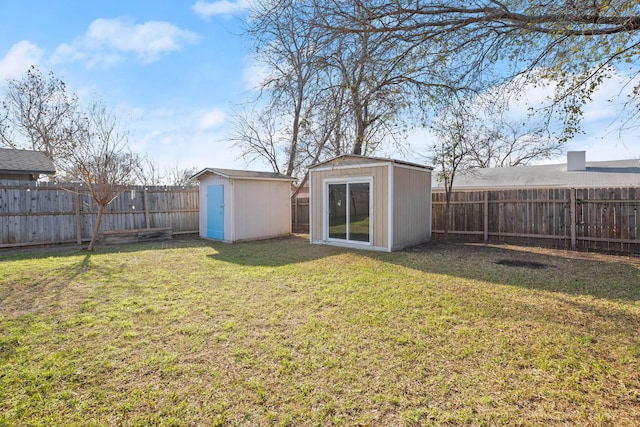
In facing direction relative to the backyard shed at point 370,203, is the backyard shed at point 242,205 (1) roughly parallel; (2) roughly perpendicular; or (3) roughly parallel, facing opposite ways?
roughly parallel

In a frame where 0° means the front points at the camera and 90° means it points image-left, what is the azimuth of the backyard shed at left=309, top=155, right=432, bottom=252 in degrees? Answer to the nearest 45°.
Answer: approximately 45°

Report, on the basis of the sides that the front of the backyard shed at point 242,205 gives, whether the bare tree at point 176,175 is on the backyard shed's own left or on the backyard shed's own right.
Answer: on the backyard shed's own right

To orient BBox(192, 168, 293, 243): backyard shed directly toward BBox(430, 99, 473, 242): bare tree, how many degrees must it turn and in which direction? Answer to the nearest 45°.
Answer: approximately 135° to its left

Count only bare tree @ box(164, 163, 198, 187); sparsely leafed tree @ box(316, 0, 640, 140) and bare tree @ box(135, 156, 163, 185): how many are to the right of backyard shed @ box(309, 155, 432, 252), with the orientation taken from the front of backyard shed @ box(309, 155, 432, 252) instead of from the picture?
2

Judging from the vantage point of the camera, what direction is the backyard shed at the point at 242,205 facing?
facing the viewer and to the left of the viewer

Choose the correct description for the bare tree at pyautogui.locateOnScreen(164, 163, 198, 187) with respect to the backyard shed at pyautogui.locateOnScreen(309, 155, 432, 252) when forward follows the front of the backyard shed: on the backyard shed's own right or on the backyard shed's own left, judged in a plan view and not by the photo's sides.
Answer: on the backyard shed's own right

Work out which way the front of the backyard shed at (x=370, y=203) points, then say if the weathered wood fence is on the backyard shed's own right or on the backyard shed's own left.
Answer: on the backyard shed's own right

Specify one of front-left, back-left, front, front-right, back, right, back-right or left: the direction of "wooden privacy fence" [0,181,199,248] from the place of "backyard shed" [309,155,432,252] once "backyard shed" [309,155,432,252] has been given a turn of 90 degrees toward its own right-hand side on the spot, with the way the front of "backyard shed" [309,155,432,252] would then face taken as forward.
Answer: front-left

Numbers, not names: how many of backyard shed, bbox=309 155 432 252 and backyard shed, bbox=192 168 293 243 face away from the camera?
0
